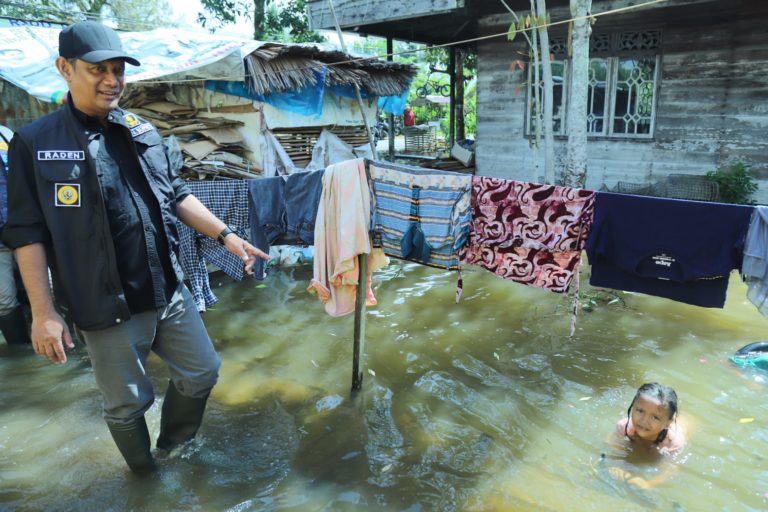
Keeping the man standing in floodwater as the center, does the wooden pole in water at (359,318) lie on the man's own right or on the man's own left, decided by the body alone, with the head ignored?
on the man's own left

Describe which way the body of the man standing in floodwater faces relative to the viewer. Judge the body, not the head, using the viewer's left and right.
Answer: facing the viewer and to the right of the viewer

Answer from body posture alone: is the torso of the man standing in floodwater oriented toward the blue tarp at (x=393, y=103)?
no

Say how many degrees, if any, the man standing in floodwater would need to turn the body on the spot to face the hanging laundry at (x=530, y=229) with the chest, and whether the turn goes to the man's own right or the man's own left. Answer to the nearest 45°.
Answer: approximately 45° to the man's own left

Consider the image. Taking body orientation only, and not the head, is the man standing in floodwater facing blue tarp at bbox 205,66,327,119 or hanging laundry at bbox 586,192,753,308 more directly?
the hanging laundry

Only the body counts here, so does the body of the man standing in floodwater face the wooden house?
no

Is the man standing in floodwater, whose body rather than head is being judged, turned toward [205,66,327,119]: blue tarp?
no

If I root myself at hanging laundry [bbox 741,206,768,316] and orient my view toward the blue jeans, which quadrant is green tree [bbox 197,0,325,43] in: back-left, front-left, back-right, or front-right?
front-right

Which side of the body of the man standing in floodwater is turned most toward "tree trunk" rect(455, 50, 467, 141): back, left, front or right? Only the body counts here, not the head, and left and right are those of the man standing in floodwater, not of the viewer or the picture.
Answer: left

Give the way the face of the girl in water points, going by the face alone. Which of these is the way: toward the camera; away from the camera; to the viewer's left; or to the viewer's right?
toward the camera

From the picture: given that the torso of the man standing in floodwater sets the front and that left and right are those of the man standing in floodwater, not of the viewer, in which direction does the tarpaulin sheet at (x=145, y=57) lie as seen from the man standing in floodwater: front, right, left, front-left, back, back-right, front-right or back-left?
back-left

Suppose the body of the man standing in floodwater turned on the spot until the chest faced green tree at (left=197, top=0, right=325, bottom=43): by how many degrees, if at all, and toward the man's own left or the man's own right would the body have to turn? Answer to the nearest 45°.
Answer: approximately 135° to the man's own left

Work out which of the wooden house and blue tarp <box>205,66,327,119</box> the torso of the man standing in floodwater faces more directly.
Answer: the wooden house
